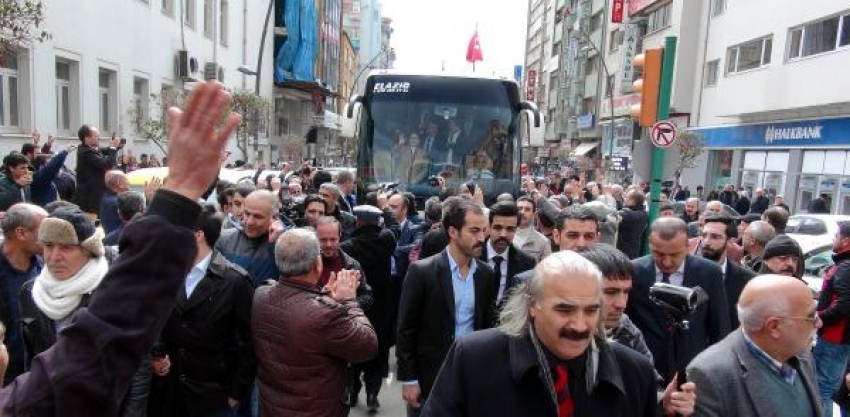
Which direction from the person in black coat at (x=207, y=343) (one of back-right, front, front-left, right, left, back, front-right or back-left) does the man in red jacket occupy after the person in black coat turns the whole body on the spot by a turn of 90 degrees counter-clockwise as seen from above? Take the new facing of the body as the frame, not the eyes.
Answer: front-left

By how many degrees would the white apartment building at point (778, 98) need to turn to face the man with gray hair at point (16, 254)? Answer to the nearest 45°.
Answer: approximately 45° to its left

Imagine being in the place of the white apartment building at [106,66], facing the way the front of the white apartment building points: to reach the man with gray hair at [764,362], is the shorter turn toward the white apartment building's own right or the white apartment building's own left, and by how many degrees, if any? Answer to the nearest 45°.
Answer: approximately 45° to the white apartment building's own right

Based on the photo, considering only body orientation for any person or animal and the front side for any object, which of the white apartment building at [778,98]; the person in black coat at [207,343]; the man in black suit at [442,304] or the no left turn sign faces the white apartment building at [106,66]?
the white apartment building at [778,98]

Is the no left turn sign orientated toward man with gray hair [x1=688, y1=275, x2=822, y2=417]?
yes

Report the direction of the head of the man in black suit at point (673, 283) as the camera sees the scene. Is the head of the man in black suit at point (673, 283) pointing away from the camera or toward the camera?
toward the camera

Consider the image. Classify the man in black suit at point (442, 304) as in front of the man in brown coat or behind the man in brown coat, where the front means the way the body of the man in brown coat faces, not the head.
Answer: in front

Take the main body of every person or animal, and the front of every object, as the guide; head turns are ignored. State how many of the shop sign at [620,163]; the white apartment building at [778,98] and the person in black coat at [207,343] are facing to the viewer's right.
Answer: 0

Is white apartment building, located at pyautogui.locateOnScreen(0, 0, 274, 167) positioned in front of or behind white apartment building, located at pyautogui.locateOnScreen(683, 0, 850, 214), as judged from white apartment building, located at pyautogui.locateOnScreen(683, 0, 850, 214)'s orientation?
in front

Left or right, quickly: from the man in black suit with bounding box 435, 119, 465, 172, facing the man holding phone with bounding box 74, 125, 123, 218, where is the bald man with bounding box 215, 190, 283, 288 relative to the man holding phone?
left

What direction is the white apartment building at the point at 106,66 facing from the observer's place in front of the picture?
facing the viewer and to the right of the viewer

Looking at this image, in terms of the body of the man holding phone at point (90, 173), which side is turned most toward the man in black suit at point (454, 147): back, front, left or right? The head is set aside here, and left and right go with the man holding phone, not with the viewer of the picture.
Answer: front

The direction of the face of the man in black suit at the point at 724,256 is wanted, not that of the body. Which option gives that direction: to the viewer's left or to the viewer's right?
to the viewer's left
